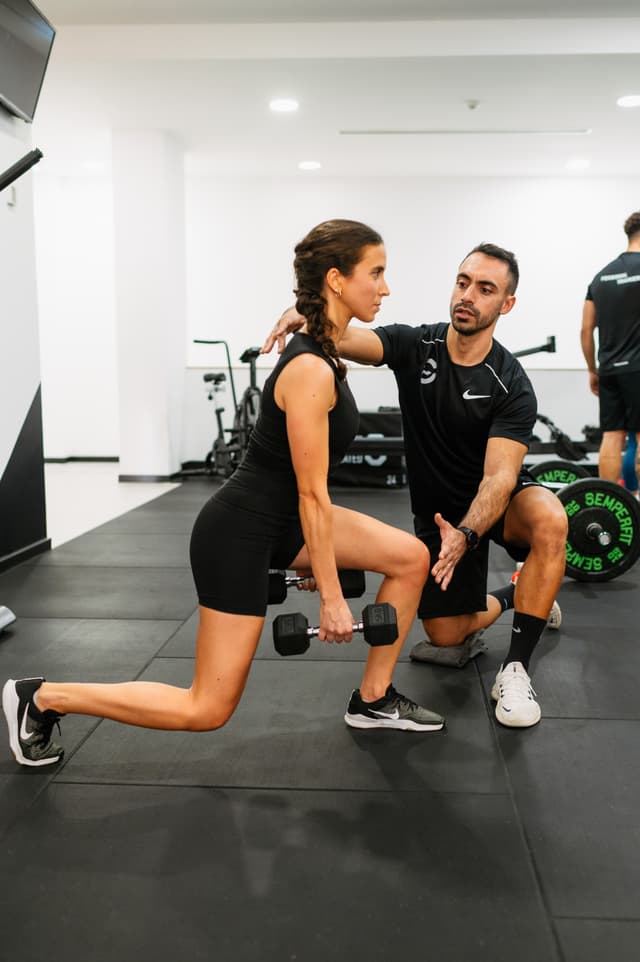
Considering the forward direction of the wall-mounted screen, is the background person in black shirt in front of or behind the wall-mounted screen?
in front

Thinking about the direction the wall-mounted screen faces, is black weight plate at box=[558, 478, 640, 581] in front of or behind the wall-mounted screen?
in front

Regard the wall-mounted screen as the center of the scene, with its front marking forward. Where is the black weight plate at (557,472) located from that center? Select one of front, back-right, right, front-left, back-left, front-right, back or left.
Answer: front-left

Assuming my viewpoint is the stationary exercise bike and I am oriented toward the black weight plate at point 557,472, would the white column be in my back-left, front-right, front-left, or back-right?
back-right

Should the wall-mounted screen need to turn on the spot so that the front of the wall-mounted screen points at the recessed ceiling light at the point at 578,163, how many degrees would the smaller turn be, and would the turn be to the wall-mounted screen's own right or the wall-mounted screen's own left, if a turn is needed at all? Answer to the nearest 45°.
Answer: approximately 90° to the wall-mounted screen's own left

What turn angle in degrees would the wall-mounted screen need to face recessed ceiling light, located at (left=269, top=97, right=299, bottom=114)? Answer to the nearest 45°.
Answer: approximately 90° to its left

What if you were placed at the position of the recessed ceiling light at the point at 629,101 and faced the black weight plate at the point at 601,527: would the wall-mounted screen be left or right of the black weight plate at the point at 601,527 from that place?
right

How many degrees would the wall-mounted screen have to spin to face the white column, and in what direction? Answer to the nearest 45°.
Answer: approximately 135° to its left

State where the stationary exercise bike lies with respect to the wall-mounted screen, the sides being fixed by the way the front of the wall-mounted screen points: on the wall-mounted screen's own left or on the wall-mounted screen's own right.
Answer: on the wall-mounted screen's own left
